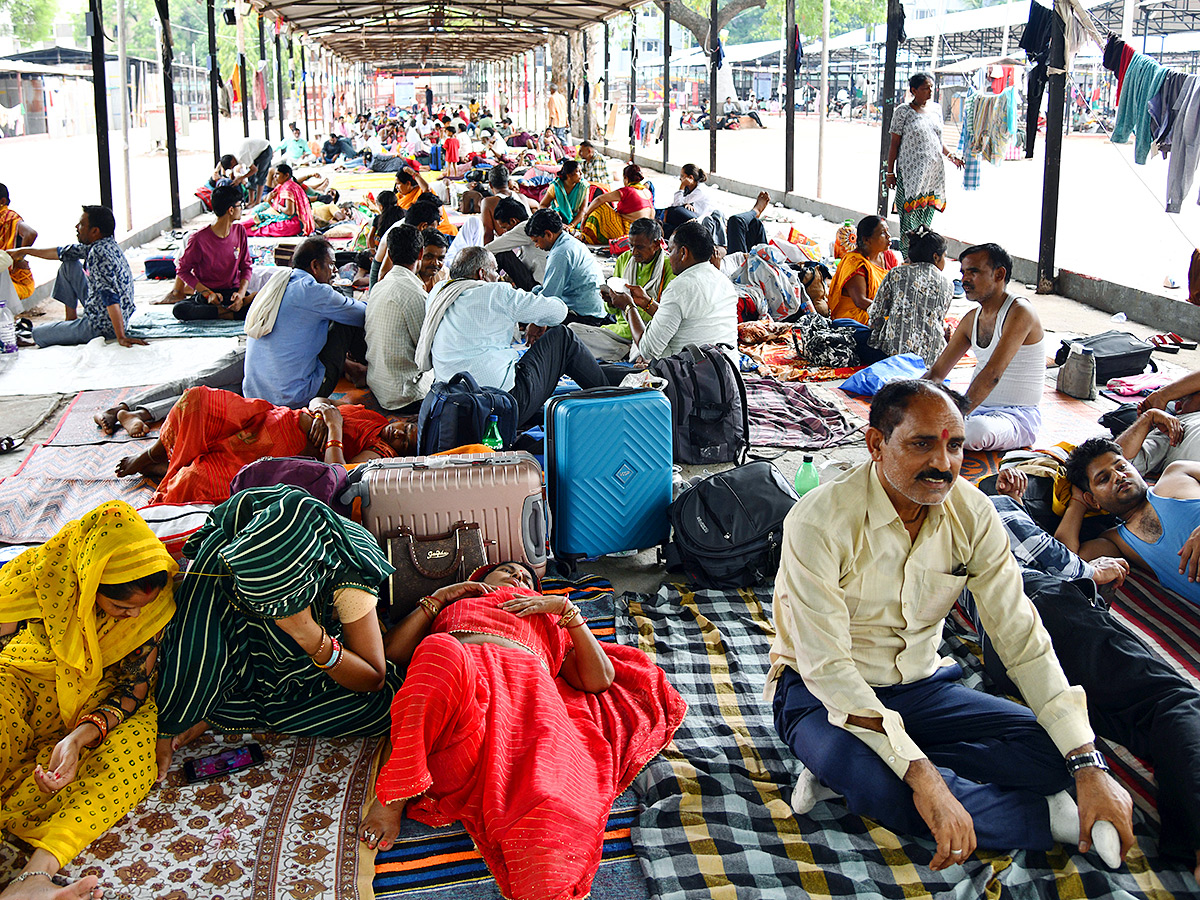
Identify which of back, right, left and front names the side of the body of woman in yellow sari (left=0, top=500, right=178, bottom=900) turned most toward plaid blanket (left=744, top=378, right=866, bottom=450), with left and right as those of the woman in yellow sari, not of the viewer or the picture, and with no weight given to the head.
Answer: left

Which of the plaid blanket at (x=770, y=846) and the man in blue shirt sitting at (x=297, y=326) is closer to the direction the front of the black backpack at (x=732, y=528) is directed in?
the plaid blanket

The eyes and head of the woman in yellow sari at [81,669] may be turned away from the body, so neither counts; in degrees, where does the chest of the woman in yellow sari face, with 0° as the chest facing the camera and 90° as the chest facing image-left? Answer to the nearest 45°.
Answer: approximately 315°

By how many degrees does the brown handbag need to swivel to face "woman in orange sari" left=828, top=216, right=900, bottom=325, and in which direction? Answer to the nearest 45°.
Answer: approximately 135° to its left

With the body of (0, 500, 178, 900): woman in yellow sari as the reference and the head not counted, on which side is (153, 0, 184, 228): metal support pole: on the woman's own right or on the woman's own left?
on the woman's own left

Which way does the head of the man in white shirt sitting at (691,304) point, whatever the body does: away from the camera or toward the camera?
away from the camera

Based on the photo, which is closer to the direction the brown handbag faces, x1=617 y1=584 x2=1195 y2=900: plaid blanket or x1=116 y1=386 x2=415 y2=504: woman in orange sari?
the plaid blanket

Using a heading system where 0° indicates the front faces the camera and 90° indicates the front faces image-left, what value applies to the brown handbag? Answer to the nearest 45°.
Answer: approximately 0°

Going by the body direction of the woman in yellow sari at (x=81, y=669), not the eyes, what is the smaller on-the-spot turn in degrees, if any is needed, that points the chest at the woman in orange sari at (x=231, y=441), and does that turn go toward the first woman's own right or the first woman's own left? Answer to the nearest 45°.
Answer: approximately 135° to the first woman's own left
